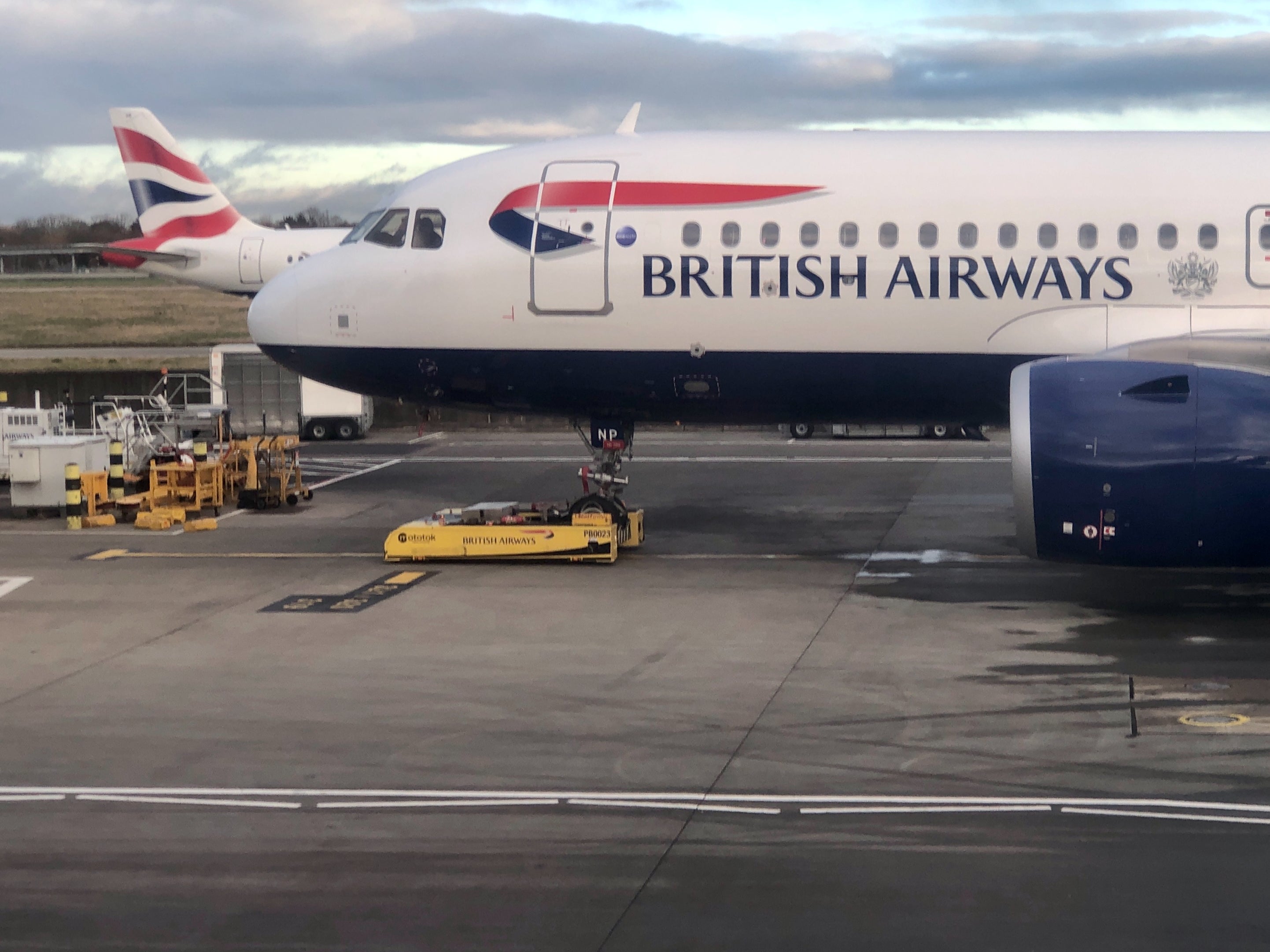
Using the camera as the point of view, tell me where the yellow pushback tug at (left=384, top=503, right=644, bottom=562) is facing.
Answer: facing to the left of the viewer

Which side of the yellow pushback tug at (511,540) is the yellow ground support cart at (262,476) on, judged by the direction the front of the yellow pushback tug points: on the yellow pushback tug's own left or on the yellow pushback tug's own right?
on the yellow pushback tug's own right

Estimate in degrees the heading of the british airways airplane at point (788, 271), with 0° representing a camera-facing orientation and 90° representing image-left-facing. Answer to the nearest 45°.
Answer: approximately 90°

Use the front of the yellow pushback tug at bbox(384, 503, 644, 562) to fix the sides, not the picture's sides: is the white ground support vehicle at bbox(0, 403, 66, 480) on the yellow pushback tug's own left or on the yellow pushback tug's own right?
on the yellow pushback tug's own right
